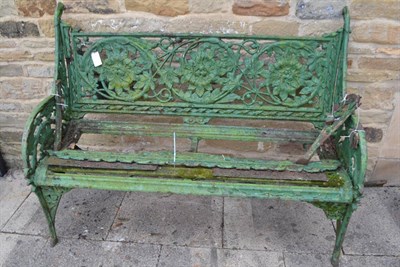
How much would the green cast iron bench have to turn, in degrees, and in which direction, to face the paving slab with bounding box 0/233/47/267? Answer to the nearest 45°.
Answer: approximately 90° to its right

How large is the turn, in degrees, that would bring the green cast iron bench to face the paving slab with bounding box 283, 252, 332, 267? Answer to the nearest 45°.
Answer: approximately 45° to its left

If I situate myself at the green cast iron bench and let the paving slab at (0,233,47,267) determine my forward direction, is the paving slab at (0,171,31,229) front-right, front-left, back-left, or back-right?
front-right

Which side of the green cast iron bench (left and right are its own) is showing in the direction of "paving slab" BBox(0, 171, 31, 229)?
right

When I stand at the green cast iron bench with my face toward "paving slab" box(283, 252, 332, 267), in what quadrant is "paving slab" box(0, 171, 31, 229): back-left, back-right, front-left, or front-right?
back-right

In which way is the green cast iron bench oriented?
toward the camera
